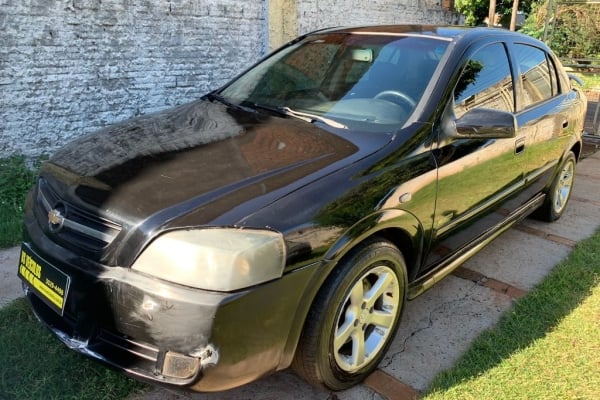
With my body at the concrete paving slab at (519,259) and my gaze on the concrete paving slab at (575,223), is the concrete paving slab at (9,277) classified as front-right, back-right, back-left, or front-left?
back-left

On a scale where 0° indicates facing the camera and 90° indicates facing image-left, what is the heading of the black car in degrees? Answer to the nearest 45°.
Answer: approximately 45°

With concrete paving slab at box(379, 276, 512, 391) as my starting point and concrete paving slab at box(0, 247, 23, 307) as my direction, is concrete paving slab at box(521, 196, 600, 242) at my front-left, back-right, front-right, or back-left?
back-right

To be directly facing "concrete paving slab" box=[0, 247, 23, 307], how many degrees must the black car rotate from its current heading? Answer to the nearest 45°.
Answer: approximately 90° to its right
